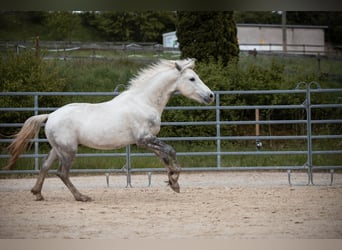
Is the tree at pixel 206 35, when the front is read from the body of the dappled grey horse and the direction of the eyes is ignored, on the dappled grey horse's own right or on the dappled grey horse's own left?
on the dappled grey horse's own left

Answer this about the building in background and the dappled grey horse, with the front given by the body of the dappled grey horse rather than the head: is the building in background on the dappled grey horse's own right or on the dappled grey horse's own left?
on the dappled grey horse's own left

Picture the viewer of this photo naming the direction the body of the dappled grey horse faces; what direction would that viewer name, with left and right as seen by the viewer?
facing to the right of the viewer
